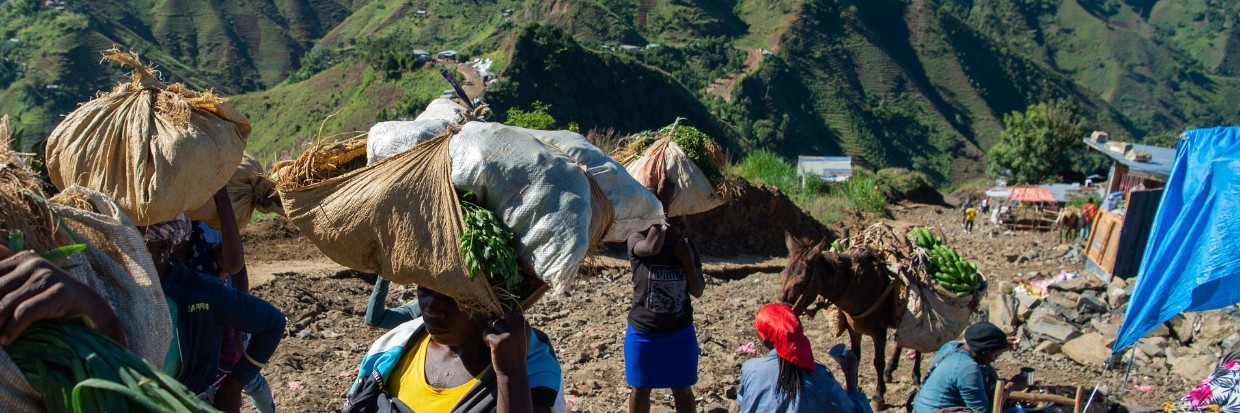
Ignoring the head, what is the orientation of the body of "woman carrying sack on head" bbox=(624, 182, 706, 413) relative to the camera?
toward the camera

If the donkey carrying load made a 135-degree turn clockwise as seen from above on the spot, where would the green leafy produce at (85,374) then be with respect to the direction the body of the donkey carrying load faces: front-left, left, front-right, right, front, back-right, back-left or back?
back

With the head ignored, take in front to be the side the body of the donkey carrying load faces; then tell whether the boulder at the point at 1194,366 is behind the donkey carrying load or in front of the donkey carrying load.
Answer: behind

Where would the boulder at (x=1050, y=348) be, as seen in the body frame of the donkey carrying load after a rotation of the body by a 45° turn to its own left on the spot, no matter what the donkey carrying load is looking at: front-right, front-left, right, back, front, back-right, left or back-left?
back-left

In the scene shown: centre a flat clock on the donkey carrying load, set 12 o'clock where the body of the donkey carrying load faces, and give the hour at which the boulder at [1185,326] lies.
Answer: The boulder is roughly at 6 o'clock from the donkey carrying load.

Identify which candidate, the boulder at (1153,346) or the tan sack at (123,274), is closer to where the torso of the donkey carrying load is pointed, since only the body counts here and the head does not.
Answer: the tan sack

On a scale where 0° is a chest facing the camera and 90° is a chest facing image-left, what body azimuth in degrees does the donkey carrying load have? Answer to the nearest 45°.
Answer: approximately 45°

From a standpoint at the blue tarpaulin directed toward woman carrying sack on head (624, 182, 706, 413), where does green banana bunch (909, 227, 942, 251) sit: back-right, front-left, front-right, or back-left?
front-right

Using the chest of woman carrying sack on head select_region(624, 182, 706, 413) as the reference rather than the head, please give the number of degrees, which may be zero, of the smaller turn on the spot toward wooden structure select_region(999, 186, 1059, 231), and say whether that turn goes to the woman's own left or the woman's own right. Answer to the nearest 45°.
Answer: approximately 135° to the woman's own left
